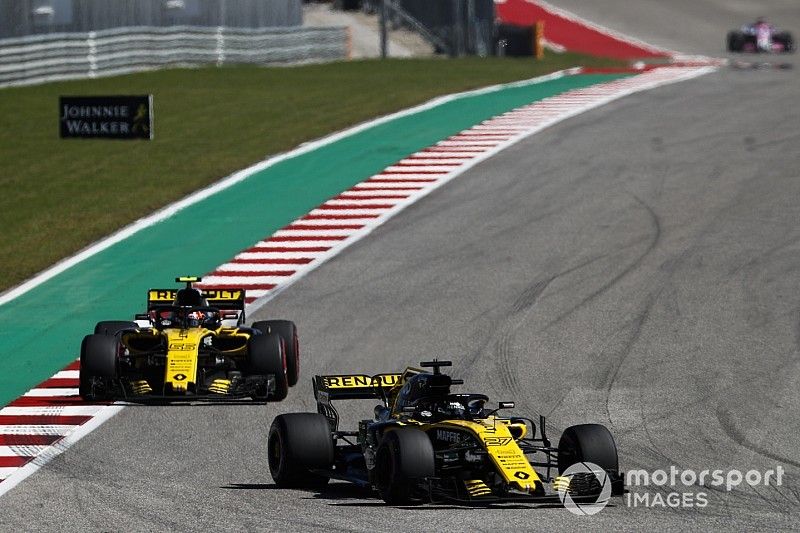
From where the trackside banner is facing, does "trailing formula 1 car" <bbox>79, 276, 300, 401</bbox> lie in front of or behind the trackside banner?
in front

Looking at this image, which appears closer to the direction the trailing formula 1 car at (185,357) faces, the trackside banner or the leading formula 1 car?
the leading formula 1 car

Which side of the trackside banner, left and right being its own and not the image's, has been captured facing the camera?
front

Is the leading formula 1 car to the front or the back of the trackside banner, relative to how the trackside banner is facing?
to the front

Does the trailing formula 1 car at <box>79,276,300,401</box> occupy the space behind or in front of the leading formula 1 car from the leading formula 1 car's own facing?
behind

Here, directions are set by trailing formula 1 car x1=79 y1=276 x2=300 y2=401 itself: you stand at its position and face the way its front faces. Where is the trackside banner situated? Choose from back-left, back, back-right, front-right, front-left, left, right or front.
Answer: back

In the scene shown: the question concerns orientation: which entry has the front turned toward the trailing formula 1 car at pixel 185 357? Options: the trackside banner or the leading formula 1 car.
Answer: the trackside banner

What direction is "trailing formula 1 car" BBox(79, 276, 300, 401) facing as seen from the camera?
toward the camera

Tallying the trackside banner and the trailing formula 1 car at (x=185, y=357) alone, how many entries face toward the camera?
2

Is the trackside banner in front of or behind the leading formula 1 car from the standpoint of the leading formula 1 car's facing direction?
behind

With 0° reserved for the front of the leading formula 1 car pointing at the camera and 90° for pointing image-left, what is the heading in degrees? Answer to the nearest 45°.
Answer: approximately 315°
